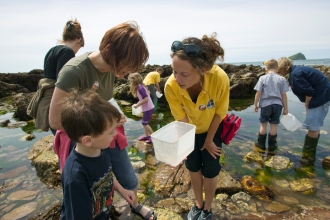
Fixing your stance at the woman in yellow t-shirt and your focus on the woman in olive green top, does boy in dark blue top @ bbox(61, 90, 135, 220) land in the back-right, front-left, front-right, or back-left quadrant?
front-left

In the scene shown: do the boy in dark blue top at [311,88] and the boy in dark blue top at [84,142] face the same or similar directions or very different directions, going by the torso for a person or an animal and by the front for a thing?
very different directions

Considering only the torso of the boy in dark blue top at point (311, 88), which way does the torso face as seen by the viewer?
to the viewer's left

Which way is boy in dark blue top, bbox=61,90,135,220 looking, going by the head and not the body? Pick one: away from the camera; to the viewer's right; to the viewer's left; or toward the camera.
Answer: to the viewer's right

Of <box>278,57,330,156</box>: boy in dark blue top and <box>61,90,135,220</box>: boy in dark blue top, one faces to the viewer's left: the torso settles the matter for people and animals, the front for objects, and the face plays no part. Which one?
<box>278,57,330,156</box>: boy in dark blue top

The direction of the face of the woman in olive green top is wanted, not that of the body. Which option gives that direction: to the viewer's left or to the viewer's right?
to the viewer's right

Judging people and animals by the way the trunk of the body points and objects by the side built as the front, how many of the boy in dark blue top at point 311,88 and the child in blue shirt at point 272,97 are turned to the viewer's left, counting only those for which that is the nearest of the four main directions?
1
